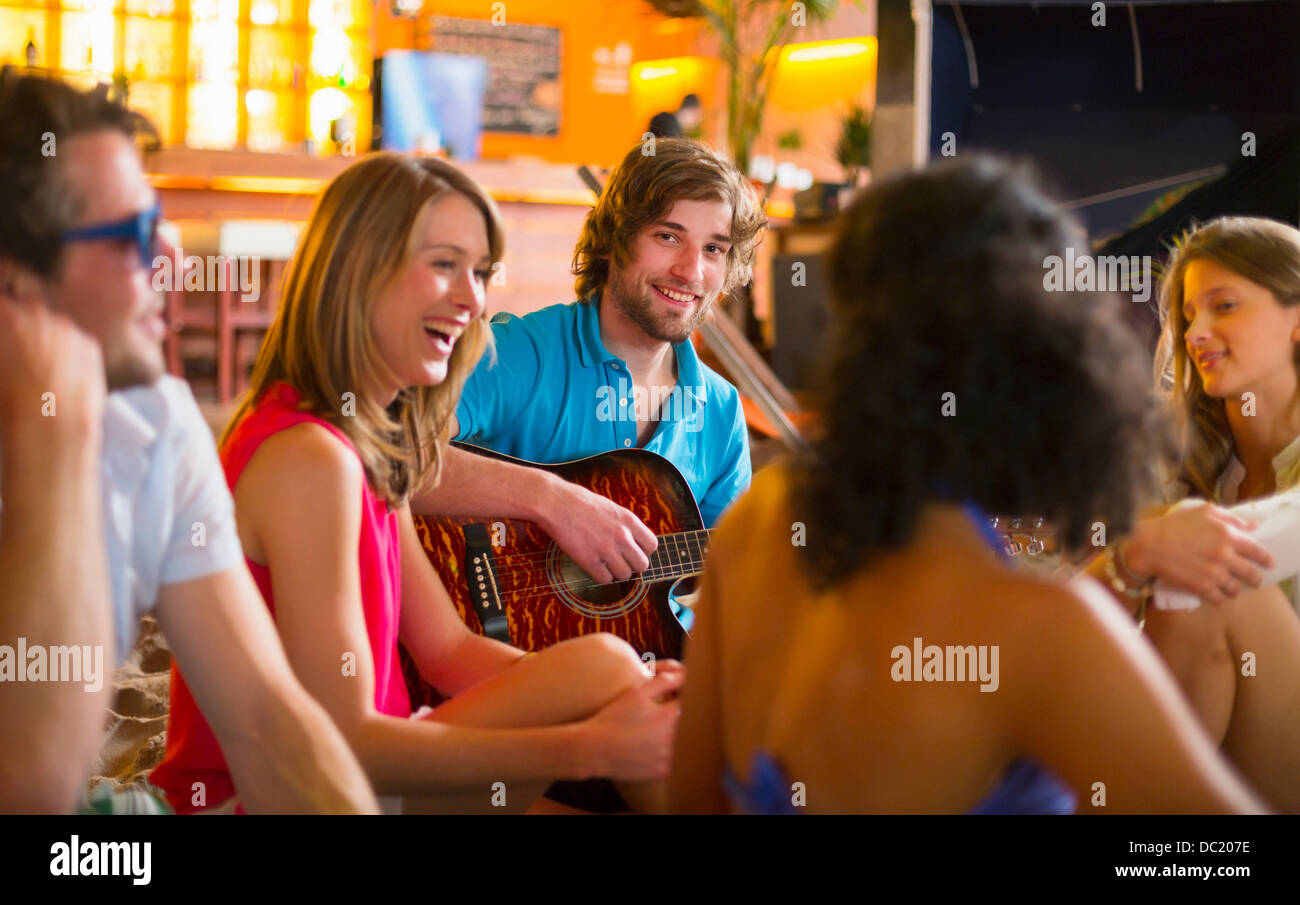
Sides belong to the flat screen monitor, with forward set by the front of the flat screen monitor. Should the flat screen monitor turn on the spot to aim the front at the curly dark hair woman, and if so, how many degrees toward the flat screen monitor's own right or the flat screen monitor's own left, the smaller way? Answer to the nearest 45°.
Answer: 0° — it already faces them

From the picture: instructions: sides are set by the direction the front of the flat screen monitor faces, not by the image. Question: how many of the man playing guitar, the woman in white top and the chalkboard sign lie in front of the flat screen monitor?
2

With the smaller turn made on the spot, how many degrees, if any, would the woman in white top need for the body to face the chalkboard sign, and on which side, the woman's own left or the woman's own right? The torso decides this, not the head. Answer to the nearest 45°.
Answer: approximately 90° to the woman's own right

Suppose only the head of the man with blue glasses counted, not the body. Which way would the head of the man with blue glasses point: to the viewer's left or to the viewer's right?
to the viewer's right

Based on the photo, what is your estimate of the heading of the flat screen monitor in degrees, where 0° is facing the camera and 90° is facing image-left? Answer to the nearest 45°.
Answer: approximately 0°

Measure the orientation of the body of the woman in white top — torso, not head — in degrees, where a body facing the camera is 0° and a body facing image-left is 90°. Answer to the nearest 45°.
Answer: approximately 45°

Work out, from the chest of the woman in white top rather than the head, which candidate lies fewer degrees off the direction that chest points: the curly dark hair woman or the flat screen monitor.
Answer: the curly dark hair woman

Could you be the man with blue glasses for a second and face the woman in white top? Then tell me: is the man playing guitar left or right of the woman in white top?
left

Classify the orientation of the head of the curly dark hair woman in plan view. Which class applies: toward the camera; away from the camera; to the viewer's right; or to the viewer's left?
away from the camera

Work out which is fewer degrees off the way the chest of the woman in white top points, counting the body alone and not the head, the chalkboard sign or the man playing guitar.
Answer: the man playing guitar
